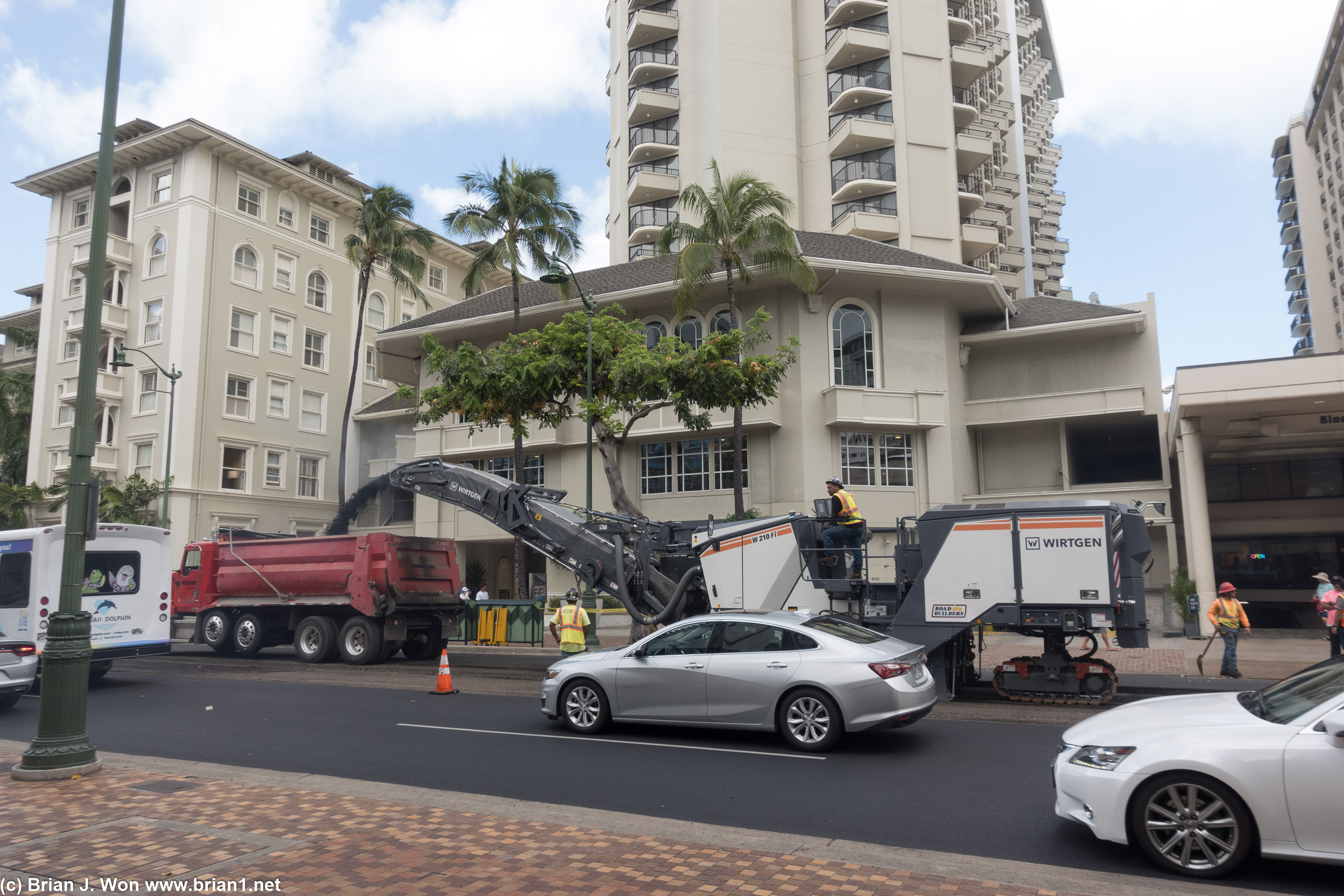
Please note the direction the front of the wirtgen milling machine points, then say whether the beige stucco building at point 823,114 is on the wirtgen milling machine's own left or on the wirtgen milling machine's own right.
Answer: on the wirtgen milling machine's own right

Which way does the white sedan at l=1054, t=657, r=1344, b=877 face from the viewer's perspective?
to the viewer's left

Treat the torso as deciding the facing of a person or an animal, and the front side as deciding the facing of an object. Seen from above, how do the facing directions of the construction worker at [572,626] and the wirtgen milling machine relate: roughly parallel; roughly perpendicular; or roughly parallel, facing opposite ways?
roughly perpendicular

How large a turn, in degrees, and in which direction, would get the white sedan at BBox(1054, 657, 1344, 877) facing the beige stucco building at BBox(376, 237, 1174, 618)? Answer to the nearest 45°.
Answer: approximately 90° to its right

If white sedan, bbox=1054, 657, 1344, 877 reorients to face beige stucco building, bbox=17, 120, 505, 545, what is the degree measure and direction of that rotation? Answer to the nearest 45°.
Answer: approximately 45° to its right

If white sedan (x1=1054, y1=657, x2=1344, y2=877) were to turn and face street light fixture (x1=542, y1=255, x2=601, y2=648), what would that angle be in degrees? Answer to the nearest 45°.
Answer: approximately 45° to its right

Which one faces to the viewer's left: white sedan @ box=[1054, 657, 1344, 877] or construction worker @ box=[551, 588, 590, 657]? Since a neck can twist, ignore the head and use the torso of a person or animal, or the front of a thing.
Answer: the white sedan

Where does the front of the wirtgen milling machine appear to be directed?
to the viewer's left

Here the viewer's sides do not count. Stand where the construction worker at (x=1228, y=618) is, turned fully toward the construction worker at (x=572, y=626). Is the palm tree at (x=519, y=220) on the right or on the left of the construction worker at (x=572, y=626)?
right
